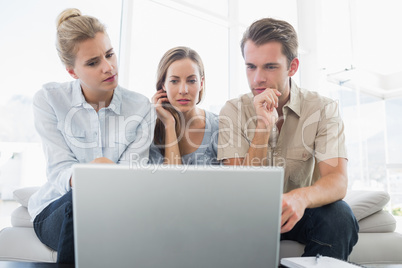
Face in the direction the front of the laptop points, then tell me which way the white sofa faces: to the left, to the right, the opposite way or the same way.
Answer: the opposite way

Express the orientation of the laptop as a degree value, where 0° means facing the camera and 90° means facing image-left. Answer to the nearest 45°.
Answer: approximately 180°

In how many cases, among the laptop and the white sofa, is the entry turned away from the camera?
1

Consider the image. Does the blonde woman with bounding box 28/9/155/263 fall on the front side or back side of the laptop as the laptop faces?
on the front side

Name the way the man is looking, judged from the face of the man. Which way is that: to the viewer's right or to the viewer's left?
to the viewer's left

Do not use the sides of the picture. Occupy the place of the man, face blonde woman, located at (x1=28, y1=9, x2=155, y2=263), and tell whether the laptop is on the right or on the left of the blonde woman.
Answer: left

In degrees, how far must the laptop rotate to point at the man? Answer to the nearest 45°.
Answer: approximately 45° to its right
